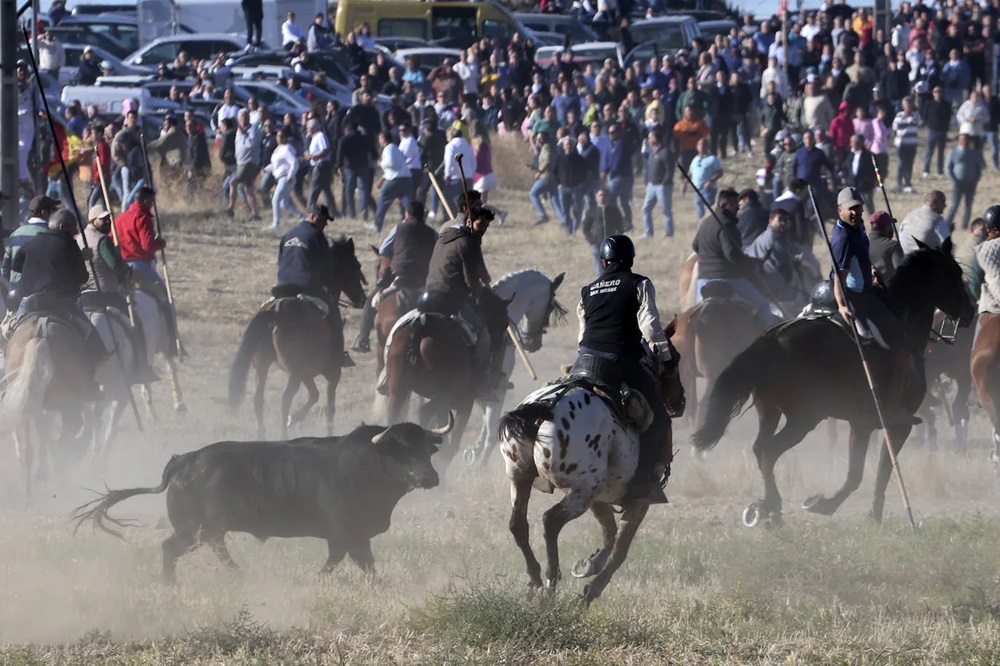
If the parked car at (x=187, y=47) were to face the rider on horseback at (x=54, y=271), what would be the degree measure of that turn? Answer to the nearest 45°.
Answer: approximately 90° to its left

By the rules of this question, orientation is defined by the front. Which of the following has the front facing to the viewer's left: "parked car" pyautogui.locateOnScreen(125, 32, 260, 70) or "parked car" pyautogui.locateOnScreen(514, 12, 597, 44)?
"parked car" pyautogui.locateOnScreen(125, 32, 260, 70)

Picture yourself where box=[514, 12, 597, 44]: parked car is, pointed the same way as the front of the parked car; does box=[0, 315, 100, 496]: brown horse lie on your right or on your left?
on your right

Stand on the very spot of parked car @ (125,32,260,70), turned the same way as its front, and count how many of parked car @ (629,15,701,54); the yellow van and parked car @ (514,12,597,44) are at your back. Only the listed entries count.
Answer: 3

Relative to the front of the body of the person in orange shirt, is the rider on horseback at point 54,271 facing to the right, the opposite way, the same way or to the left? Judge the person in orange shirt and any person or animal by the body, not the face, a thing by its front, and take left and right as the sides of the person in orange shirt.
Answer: the opposite way

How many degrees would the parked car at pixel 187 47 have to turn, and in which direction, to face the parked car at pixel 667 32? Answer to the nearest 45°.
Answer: approximately 180°

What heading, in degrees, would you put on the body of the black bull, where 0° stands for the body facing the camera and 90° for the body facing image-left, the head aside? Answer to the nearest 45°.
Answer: approximately 270°

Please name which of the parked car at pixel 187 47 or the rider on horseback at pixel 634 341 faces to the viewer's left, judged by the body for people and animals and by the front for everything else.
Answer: the parked car

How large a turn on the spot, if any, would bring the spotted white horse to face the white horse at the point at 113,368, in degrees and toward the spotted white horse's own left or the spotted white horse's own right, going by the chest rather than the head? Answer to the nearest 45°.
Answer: approximately 90° to the spotted white horse's own left

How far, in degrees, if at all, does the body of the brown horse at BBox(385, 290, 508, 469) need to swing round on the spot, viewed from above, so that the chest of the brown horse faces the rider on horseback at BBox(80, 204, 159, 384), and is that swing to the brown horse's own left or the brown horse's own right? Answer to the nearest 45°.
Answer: approximately 90° to the brown horse's own left

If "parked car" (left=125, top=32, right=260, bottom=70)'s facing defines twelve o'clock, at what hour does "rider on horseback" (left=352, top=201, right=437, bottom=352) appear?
The rider on horseback is roughly at 9 o'clock from the parked car.

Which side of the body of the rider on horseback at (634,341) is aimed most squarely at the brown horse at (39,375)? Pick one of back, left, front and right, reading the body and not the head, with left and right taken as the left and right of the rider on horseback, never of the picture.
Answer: left

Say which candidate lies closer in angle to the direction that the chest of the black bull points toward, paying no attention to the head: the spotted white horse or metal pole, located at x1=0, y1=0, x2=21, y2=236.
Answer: the spotted white horse
